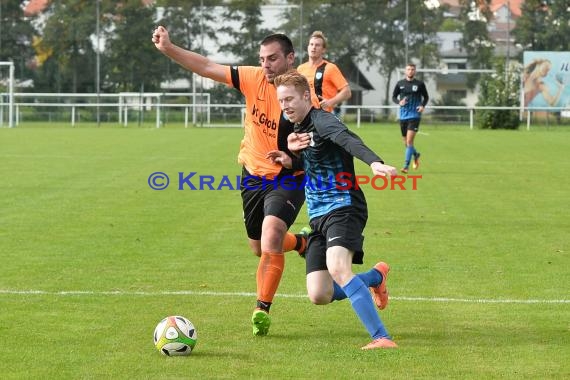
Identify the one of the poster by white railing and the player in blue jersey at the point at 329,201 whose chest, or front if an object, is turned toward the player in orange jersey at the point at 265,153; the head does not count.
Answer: the poster by white railing

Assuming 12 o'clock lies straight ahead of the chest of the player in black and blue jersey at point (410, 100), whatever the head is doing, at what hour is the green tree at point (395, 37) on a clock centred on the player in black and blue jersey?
The green tree is roughly at 6 o'clock from the player in black and blue jersey.

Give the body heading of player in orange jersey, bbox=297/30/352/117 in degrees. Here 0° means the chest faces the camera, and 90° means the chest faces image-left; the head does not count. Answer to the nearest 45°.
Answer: approximately 45°

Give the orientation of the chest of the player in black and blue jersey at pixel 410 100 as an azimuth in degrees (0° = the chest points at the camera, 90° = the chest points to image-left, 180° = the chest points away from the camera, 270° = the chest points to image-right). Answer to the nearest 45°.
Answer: approximately 0°

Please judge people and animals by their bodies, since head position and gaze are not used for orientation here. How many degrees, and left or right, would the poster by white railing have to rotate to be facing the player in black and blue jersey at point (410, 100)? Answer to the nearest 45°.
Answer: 0° — it already faces them

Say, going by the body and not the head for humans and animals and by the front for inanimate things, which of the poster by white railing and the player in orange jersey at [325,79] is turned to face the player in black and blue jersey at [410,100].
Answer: the poster by white railing

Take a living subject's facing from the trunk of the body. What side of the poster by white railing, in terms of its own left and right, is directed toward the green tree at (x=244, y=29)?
right

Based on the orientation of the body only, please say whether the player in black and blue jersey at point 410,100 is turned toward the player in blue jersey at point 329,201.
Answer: yes
